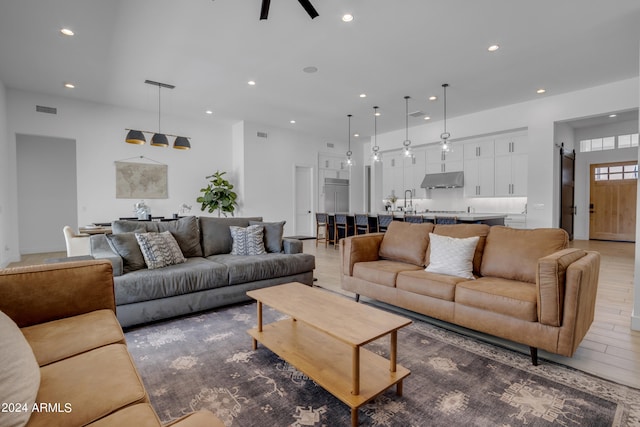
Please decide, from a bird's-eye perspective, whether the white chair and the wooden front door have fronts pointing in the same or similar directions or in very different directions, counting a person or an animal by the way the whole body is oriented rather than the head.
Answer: very different directions

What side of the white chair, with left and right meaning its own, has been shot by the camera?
right

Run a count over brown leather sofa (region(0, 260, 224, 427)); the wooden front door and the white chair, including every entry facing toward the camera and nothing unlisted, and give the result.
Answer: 1

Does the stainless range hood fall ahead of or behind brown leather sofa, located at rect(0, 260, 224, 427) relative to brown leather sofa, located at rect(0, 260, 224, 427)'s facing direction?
ahead

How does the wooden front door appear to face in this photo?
toward the camera

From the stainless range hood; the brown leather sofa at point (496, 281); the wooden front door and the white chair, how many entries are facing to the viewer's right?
1

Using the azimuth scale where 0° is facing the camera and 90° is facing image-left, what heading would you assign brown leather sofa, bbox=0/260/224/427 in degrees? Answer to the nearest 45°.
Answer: approximately 270°

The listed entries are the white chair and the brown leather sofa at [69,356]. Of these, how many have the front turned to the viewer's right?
2

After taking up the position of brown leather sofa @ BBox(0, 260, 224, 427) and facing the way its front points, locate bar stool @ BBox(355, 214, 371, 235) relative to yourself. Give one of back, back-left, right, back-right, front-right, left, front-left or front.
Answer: front-left

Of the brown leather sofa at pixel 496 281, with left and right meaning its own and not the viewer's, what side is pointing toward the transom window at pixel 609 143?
back

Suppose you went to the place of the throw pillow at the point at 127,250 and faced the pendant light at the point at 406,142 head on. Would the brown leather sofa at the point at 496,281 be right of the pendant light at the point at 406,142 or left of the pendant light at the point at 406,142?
right

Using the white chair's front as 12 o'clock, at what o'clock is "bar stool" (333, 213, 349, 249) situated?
The bar stool is roughly at 12 o'clock from the white chair.

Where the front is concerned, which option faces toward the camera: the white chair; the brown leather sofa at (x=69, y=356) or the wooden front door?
the wooden front door

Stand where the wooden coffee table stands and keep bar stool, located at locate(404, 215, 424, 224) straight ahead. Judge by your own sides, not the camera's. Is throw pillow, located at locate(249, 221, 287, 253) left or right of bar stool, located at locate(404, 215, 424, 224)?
left

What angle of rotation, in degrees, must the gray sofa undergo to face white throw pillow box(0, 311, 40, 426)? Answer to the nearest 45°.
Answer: approximately 45° to its right
